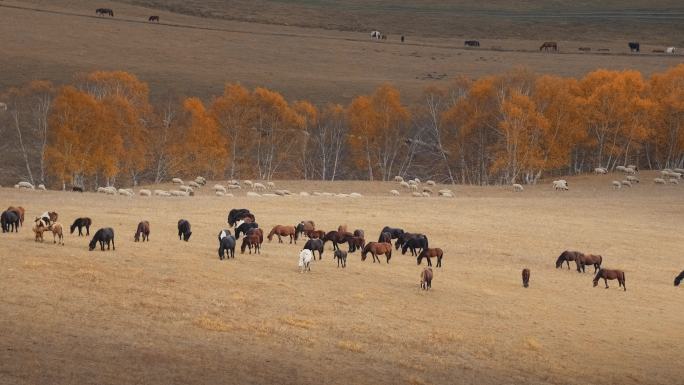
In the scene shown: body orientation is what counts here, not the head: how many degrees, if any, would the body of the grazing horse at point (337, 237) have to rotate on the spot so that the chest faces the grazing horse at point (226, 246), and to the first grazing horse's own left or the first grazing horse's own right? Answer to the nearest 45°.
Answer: approximately 45° to the first grazing horse's own left

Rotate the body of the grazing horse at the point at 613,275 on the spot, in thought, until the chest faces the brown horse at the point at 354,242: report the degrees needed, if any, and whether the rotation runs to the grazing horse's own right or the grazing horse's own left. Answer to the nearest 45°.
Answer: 0° — it already faces it

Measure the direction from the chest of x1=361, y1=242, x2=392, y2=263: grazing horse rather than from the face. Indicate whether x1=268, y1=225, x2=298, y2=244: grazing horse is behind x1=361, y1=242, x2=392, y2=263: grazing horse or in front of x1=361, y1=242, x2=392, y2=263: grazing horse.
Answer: in front

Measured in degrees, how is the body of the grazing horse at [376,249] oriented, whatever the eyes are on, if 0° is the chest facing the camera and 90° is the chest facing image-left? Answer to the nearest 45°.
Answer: approximately 90°

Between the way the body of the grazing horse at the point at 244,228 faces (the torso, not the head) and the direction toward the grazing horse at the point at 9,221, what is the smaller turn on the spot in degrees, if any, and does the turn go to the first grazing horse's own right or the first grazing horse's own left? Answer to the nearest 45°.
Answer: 0° — it already faces it

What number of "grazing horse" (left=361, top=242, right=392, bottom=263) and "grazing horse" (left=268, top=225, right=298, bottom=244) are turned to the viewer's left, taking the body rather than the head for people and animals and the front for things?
2

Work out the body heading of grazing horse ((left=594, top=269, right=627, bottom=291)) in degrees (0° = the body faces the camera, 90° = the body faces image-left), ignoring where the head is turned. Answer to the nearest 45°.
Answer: approximately 90°

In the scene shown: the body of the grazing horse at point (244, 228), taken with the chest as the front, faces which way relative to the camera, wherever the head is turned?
to the viewer's left

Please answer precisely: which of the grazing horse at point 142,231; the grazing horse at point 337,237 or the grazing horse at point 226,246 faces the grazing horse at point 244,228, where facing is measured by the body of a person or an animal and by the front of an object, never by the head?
the grazing horse at point 337,237

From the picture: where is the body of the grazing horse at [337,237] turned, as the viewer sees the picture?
to the viewer's left

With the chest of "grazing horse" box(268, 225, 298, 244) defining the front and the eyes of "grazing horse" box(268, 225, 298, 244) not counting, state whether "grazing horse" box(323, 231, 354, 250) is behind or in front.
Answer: behind
